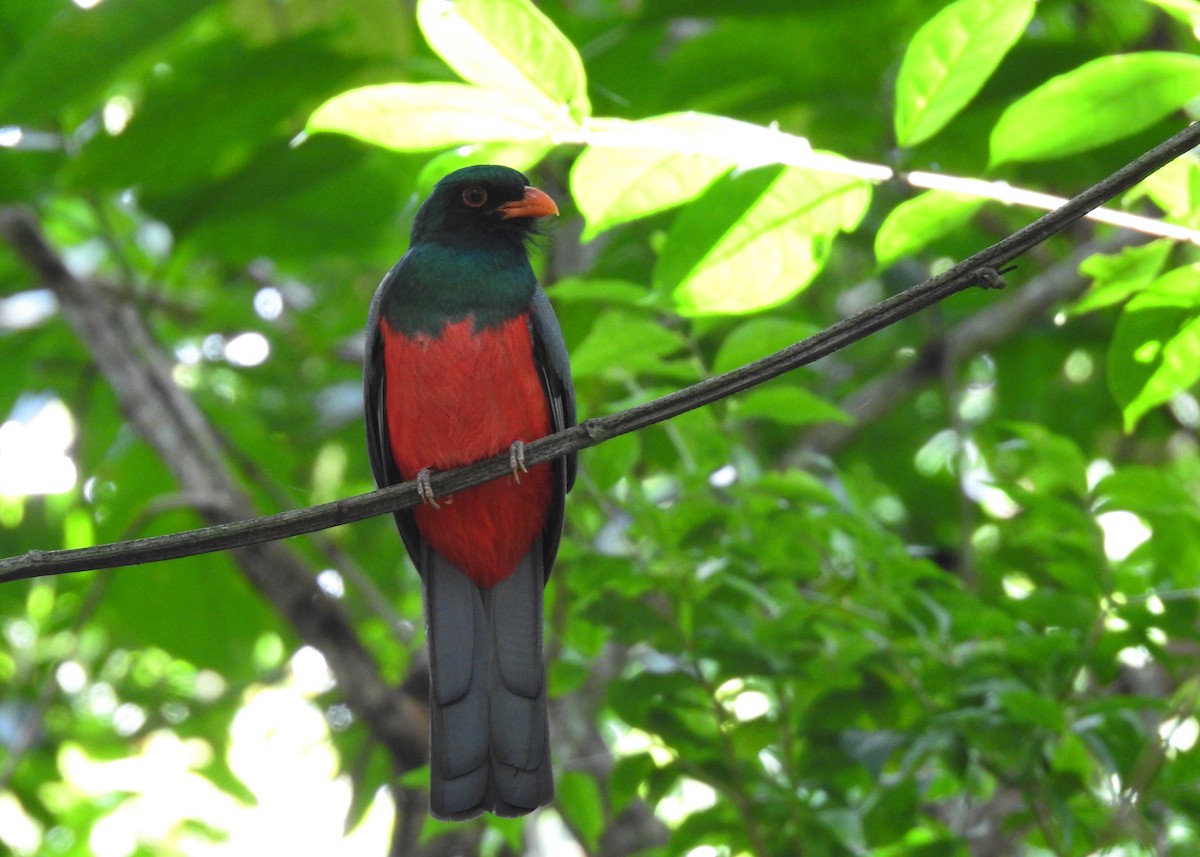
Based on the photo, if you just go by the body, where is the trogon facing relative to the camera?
toward the camera

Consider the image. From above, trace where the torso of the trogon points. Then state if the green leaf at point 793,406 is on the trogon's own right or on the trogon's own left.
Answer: on the trogon's own left

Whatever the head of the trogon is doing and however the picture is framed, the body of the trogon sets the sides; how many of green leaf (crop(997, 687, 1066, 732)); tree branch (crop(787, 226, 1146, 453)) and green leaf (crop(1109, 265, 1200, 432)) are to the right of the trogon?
0
